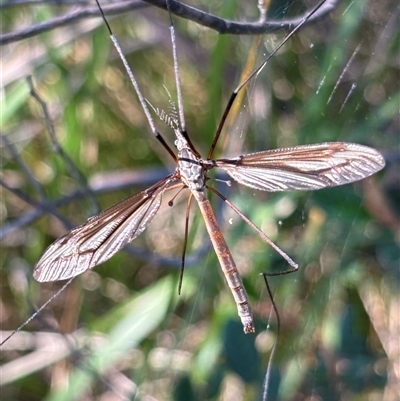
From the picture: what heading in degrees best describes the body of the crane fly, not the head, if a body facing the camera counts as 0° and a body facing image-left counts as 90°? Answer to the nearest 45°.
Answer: approximately 180°
